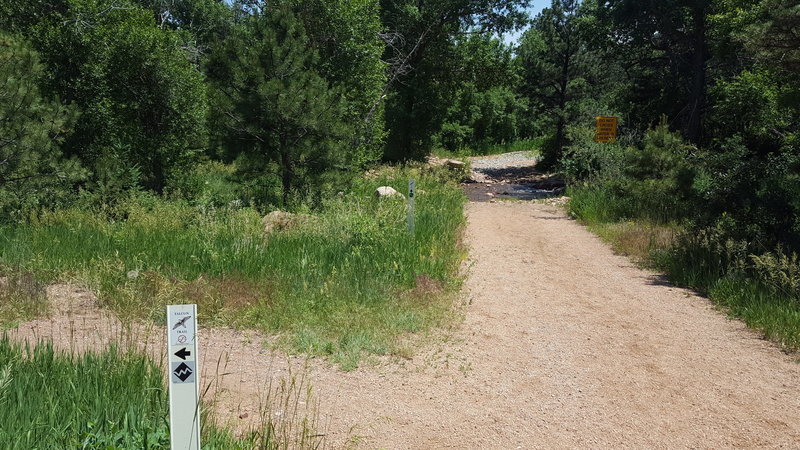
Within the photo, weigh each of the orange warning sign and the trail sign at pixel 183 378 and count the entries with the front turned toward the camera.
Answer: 2

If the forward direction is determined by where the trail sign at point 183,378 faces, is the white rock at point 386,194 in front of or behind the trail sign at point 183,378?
behind

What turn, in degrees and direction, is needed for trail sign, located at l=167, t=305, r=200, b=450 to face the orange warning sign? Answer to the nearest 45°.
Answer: approximately 135° to its left

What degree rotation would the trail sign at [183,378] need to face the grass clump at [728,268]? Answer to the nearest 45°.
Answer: approximately 135° to its left

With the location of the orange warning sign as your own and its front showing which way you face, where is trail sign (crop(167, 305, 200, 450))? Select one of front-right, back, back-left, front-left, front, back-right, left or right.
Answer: front

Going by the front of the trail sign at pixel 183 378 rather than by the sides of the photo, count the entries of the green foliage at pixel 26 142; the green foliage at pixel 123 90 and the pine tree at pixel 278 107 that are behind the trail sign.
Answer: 3

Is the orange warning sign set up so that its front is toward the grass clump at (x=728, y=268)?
yes

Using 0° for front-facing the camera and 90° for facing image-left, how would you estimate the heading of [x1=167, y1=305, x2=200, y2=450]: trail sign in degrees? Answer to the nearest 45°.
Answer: approximately 0°

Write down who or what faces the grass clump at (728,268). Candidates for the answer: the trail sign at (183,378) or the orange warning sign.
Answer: the orange warning sign

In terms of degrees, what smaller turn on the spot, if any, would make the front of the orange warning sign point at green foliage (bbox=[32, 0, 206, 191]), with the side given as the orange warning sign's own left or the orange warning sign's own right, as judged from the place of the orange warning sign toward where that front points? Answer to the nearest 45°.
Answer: approximately 45° to the orange warning sign's own right

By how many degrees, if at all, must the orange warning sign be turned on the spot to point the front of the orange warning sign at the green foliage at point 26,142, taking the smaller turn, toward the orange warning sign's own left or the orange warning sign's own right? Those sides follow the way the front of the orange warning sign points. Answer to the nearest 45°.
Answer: approximately 45° to the orange warning sign's own right

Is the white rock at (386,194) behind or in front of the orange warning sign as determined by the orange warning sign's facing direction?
in front

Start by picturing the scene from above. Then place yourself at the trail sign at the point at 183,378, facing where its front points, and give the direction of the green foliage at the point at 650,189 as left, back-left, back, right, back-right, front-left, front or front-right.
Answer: back-left

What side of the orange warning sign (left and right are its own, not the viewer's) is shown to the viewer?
front

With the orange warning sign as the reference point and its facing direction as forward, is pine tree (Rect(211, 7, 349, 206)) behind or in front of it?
in front
